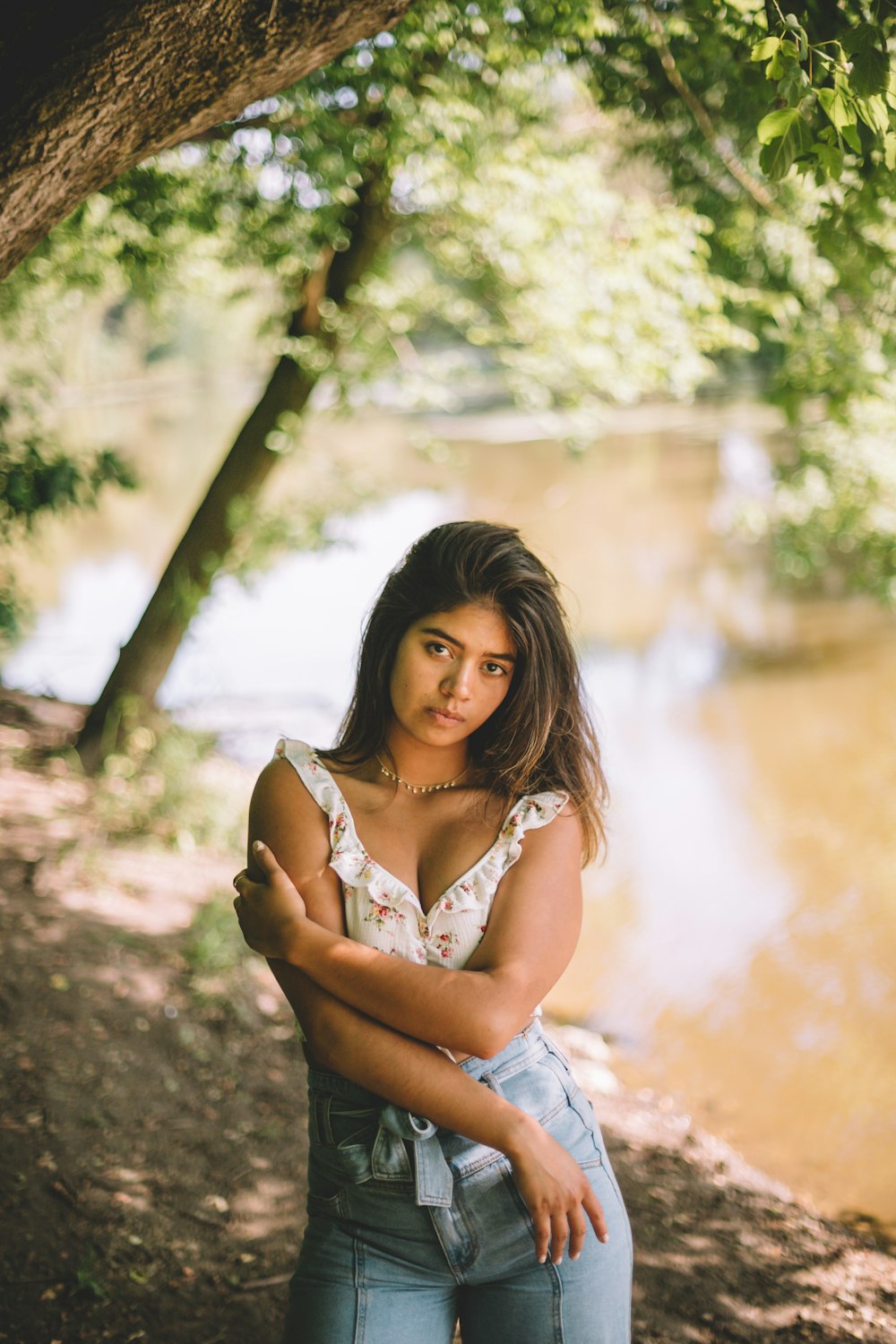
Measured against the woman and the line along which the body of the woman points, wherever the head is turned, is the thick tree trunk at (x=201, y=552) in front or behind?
behind

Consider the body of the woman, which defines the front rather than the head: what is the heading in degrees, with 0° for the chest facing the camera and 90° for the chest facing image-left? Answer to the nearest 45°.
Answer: approximately 0°
